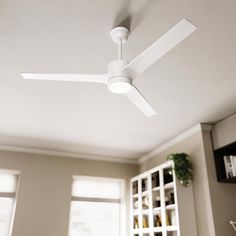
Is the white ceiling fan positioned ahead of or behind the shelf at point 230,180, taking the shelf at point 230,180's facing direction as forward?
ahead

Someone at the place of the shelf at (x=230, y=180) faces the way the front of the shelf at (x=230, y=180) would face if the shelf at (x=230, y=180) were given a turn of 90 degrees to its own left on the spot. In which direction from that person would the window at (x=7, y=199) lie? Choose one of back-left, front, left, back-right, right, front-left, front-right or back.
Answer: back-right

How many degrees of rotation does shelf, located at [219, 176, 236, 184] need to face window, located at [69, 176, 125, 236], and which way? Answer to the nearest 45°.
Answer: approximately 45° to its right

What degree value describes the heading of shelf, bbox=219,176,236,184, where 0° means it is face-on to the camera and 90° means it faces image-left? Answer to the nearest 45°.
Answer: approximately 45°

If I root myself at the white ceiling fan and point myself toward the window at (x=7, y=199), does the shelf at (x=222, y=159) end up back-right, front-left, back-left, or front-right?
front-right

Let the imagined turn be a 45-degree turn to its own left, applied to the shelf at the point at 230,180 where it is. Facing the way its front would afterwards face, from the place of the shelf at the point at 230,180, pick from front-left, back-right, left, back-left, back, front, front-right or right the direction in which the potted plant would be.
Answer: right

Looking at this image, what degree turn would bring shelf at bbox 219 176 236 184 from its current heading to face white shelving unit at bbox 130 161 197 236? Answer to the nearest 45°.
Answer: approximately 45° to its right

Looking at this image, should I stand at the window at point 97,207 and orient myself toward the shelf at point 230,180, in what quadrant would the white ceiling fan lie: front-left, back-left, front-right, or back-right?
front-right
